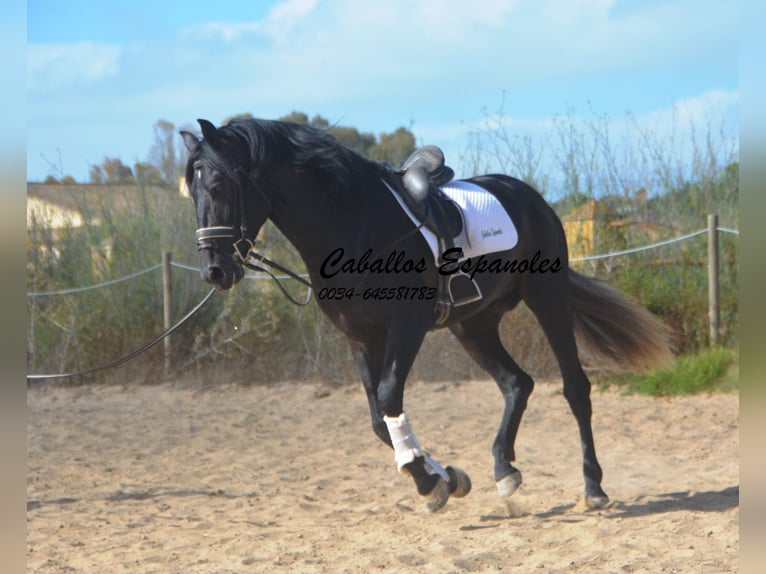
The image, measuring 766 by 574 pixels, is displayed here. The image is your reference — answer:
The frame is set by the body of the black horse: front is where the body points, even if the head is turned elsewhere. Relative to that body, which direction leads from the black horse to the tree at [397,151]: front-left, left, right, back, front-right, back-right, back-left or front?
back-right

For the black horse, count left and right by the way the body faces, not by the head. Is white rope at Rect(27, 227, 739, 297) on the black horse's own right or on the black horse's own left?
on the black horse's own right

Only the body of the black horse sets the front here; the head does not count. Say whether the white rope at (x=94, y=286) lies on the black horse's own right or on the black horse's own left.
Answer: on the black horse's own right

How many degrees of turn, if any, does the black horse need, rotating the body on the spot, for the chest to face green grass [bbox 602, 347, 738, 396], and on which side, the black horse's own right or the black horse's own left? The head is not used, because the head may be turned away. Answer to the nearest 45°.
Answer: approximately 180°

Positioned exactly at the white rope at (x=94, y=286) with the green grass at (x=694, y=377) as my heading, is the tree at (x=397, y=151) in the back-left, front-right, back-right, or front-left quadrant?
front-left

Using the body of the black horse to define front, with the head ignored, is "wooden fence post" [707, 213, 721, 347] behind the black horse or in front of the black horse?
behind

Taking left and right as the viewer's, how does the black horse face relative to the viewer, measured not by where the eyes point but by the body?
facing the viewer and to the left of the viewer

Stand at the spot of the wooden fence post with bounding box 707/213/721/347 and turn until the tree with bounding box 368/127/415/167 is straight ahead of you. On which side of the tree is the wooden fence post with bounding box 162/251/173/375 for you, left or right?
left
